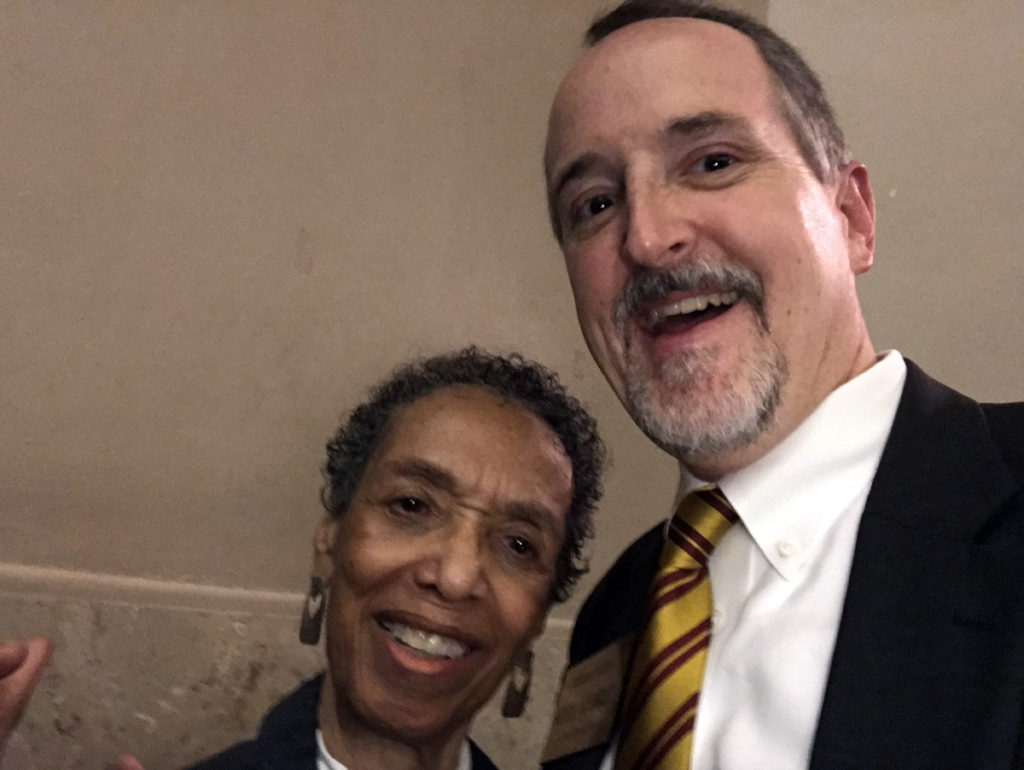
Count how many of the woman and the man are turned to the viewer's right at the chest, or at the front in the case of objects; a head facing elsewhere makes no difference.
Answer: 0

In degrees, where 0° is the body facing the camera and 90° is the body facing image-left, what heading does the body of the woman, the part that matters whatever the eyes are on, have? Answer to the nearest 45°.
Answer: approximately 0°
